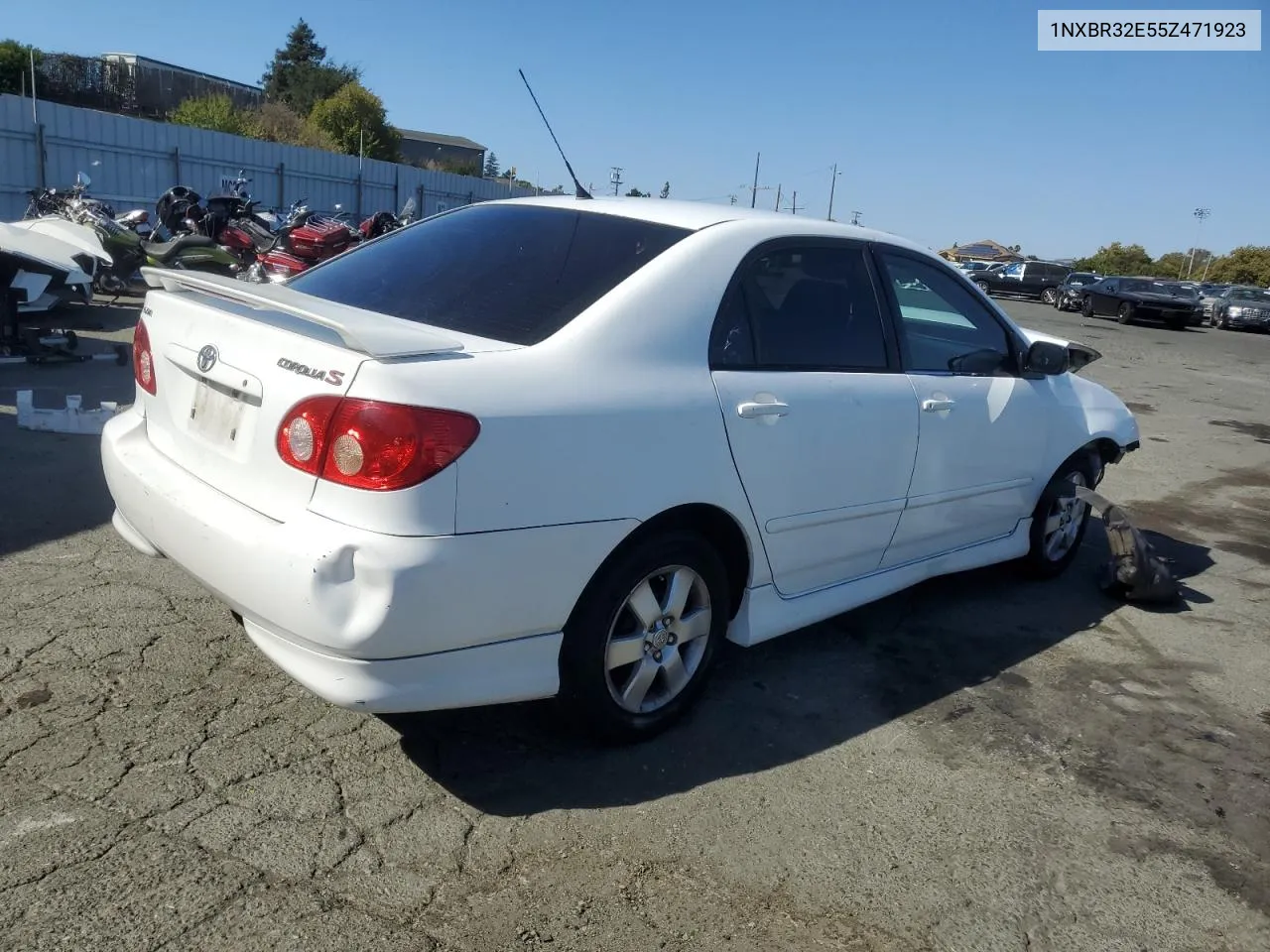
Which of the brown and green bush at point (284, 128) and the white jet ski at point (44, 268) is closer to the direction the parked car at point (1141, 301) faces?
the white jet ski

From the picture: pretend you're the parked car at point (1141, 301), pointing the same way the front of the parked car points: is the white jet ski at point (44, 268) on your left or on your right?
on your right

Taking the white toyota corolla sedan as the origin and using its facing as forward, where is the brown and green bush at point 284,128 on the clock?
The brown and green bush is roughly at 10 o'clock from the white toyota corolla sedan.

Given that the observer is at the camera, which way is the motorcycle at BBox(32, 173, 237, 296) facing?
facing away from the viewer and to the left of the viewer

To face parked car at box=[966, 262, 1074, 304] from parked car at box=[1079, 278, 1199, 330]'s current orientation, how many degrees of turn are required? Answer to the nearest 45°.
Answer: approximately 180°

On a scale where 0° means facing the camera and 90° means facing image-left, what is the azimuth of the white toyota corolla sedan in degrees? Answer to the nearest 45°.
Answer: approximately 225°

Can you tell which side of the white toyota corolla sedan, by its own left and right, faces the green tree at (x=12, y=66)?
left

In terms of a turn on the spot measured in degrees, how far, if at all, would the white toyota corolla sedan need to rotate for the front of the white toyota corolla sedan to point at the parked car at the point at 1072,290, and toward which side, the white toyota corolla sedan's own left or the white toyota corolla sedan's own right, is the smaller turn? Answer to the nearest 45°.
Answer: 0° — it already faces it

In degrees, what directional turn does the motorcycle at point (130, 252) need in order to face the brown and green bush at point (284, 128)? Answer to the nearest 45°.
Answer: approximately 45° to its right

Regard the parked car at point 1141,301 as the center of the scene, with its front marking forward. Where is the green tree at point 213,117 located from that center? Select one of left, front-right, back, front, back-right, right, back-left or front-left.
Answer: back-right

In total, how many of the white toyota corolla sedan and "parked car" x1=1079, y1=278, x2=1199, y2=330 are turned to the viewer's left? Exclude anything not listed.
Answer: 0

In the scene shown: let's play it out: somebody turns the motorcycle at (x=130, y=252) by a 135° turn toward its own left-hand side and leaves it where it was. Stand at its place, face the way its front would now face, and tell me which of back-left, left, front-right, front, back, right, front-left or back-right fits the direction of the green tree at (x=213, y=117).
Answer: back

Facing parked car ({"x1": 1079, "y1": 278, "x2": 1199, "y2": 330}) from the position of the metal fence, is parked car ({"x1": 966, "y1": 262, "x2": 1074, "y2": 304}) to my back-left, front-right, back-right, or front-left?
front-left

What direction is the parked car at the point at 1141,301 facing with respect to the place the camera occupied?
facing the viewer and to the right of the viewer

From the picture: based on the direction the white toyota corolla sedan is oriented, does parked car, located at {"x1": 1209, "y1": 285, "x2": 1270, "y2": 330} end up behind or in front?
in front

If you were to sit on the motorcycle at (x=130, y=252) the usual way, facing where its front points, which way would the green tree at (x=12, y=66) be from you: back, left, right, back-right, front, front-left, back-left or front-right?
front-right

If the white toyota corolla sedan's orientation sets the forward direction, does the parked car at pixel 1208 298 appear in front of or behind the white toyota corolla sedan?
in front

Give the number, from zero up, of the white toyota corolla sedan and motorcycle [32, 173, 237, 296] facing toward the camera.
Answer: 0

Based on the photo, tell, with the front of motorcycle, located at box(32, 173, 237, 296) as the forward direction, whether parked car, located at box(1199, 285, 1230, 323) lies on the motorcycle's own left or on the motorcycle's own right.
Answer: on the motorcycle's own right
